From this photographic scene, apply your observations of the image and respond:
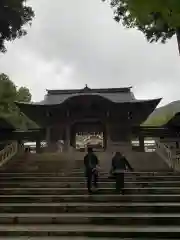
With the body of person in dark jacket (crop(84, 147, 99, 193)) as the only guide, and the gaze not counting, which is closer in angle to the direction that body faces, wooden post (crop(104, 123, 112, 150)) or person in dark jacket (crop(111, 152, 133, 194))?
the wooden post

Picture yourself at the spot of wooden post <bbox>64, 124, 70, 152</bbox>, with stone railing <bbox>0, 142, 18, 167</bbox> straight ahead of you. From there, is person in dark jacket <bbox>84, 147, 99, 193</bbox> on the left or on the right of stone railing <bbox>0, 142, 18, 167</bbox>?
left

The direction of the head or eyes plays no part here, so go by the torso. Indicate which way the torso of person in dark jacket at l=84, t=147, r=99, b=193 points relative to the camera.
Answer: away from the camera

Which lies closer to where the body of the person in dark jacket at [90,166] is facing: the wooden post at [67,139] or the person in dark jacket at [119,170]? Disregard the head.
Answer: the wooden post

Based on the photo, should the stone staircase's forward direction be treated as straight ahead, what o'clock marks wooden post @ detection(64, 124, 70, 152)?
The wooden post is roughly at 6 o'clock from the stone staircase.

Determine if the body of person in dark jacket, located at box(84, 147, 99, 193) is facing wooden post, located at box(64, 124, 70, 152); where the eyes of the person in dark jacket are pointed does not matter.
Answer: yes

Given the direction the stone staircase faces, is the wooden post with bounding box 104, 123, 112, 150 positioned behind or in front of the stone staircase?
behind

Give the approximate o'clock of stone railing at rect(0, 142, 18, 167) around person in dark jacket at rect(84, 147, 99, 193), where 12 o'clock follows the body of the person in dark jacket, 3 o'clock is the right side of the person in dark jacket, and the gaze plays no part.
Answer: The stone railing is roughly at 11 o'clock from the person in dark jacket.
